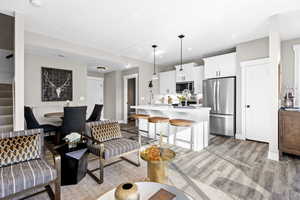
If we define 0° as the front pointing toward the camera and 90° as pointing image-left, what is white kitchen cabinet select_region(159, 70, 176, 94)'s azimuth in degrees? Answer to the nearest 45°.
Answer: approximately 45°

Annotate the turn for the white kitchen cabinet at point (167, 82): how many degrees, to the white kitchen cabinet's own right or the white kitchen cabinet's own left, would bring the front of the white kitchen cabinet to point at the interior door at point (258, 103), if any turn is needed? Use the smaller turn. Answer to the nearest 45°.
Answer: approximately 90° to the white kitchen cabinet's own left

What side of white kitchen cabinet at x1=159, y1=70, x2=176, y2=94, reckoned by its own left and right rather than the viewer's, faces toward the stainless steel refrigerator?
left
